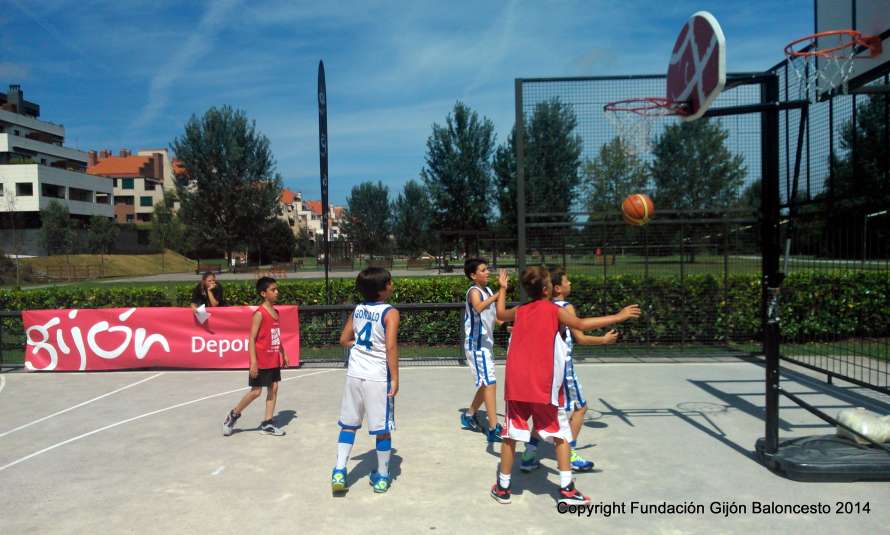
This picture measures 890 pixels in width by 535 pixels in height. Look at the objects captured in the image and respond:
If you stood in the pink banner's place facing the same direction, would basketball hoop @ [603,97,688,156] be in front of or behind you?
in front

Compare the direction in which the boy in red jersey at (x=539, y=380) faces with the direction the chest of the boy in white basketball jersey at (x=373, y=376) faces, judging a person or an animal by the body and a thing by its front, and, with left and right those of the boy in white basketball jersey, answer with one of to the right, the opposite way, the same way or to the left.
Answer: the same way

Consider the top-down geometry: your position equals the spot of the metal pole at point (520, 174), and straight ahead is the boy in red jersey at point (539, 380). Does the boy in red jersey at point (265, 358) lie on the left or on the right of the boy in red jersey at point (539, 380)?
right

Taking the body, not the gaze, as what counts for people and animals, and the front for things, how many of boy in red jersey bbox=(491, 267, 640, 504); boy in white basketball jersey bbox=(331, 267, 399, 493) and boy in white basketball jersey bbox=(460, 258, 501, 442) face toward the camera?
0

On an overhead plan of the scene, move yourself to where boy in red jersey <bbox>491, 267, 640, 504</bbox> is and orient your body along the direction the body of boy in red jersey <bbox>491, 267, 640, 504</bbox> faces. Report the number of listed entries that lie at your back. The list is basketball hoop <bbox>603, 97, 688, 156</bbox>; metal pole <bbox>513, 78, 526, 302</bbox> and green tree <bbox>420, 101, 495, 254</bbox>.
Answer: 0

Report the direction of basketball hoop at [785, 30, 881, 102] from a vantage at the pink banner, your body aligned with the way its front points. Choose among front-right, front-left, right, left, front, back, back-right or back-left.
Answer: front-left

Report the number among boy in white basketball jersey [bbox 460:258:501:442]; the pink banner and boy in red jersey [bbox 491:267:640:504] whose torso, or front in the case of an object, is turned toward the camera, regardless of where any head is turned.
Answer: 1

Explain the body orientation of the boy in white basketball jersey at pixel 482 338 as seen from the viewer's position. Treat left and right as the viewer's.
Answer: facing to the right of the viewer

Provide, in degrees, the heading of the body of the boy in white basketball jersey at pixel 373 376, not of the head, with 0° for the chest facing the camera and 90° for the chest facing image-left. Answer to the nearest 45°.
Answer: approximately 225°

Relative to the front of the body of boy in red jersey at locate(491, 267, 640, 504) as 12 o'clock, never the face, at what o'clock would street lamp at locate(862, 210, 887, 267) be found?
The street lamp is roughly at 12 o'clock from the boy in red jersey.

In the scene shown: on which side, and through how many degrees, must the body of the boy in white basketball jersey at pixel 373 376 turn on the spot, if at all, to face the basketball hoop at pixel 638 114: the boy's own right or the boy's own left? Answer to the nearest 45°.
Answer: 0° — they already face it

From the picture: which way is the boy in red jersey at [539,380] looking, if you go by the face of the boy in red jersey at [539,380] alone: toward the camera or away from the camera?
away from the camera

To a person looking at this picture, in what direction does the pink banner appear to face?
facing the viewer

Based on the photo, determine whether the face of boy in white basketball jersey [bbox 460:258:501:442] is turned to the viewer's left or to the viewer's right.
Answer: to the viewer's right

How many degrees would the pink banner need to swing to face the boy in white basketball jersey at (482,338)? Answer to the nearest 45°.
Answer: approximately 45° to its left

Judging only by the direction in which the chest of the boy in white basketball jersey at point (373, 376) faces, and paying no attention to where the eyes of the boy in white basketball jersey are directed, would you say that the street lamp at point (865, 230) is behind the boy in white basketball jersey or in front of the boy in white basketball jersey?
in front

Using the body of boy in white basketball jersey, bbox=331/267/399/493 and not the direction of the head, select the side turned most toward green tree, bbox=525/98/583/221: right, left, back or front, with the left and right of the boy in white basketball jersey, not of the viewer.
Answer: front

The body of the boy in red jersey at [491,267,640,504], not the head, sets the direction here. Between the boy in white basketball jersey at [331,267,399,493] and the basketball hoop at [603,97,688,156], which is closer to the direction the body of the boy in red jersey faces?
the basketball hoop

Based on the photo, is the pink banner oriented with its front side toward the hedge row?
no
